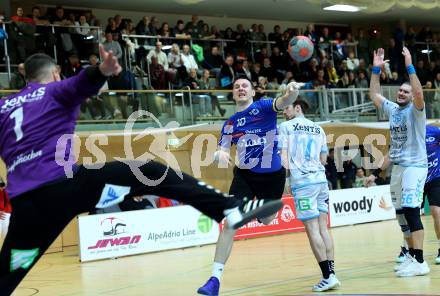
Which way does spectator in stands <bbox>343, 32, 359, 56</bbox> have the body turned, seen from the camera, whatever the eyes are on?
toward the camera

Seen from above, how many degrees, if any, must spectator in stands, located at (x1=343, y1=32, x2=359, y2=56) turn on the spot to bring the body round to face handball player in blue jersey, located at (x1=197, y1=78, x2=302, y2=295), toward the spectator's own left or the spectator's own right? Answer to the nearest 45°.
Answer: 0° — they already face them

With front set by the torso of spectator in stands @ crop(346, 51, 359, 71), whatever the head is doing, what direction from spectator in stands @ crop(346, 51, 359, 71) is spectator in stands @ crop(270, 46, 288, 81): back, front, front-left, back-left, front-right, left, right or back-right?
front-right

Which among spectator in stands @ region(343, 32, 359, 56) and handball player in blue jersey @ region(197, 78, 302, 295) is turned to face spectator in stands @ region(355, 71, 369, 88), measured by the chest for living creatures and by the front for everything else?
spectator in stands @ region(343, 32, 359, 56)

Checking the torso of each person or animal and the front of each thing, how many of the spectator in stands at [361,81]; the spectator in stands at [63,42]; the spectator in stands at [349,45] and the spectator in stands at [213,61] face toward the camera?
4

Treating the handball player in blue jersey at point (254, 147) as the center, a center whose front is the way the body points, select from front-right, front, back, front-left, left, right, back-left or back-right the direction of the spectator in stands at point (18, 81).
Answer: back-right

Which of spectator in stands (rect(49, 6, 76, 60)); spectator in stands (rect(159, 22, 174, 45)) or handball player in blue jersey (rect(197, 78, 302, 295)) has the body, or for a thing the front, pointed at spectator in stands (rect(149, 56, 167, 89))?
spectator in stands (rect(159, 22, 174, 45))

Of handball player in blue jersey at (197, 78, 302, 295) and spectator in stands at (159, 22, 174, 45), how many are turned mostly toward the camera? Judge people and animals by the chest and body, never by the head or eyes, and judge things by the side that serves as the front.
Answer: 2

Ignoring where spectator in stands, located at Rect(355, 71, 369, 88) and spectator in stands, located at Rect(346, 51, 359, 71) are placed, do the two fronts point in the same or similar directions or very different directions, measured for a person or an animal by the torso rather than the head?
same or similar directions

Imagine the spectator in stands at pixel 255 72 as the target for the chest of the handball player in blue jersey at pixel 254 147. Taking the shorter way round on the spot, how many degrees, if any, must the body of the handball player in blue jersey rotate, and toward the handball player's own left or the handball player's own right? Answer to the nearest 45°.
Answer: approximately 180°

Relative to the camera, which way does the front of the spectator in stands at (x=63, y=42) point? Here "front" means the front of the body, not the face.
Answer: toward the camera

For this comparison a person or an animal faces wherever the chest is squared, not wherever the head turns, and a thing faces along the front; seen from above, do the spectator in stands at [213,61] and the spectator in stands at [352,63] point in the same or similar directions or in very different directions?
same or similar directions

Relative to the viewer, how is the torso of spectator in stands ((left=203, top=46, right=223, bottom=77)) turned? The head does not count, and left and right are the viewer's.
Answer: facing the viewer
